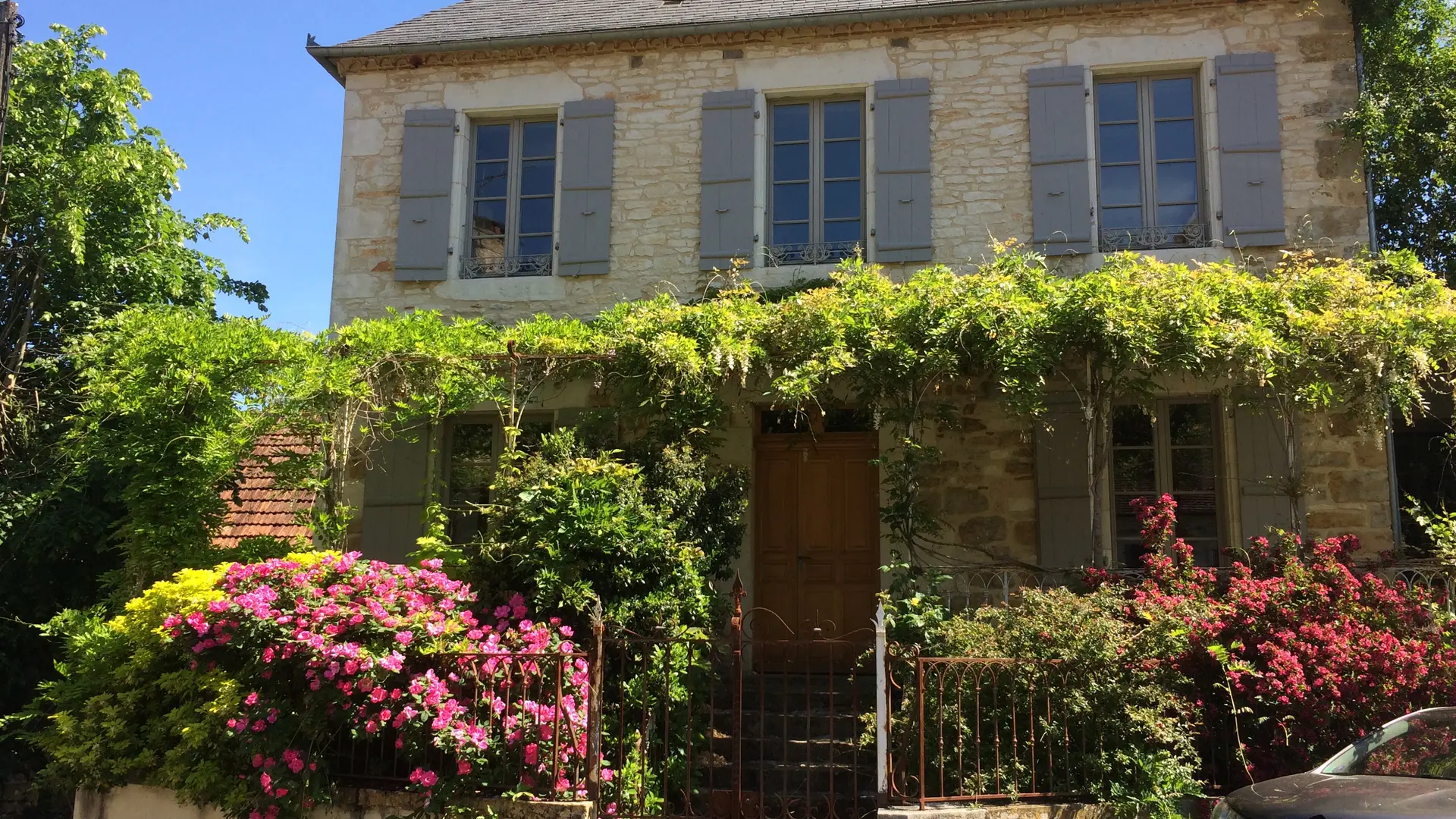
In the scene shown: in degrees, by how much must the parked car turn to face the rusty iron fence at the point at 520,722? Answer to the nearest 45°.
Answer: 0° — it already faces it

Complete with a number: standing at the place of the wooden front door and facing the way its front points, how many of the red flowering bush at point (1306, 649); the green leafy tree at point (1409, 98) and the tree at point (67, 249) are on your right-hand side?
1

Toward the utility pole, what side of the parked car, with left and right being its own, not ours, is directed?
front

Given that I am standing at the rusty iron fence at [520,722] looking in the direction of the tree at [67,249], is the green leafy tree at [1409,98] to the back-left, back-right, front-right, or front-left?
back-right

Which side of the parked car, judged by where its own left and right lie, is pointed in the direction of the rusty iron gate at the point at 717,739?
front

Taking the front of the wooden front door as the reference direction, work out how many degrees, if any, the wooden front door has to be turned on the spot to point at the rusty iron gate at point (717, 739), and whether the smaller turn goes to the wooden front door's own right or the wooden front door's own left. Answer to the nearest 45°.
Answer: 0° — it already faces it

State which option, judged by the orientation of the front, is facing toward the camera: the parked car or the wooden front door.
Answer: the wooden front door

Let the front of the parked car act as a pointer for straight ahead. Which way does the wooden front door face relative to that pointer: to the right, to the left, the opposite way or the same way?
to the left

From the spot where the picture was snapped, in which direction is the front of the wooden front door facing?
facing the viewer

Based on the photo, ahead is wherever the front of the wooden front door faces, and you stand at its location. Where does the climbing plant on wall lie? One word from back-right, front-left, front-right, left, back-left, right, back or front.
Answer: front

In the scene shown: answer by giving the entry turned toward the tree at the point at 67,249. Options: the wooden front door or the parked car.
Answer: the parked car

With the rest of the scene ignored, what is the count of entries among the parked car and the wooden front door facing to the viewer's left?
1

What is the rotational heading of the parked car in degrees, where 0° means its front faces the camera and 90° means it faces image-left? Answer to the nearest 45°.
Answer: approximately 90°

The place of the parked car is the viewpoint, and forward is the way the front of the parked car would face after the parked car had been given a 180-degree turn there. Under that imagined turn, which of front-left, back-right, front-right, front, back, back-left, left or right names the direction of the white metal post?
back

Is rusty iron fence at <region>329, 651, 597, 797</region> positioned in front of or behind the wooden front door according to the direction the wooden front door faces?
in front

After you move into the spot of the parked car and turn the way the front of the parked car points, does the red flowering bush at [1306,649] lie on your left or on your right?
on your right
